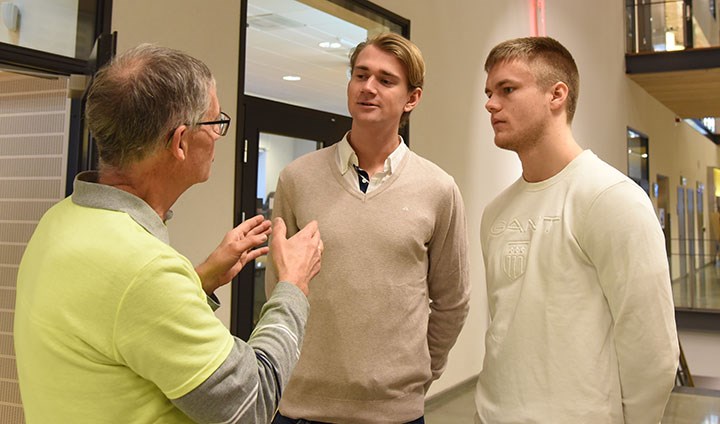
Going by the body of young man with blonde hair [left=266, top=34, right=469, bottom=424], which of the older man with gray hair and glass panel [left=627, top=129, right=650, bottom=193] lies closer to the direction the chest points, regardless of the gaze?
the older man with gray hair

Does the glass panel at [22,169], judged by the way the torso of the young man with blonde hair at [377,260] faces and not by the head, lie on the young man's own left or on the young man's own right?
on the young man's own right

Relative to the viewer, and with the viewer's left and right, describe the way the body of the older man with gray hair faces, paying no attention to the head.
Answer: facing away from the viewer and to the right of the viewer

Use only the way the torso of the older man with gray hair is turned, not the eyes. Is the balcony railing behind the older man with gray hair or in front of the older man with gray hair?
in front

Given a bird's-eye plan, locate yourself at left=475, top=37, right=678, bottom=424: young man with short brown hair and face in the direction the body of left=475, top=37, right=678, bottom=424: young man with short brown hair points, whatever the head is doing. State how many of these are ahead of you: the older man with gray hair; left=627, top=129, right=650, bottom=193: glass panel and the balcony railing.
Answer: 1

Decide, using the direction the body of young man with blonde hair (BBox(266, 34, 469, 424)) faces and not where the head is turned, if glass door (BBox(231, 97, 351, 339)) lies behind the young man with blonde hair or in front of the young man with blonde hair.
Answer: behind

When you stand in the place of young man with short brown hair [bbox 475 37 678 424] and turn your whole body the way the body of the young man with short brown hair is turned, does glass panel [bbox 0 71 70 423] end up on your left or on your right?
on your right

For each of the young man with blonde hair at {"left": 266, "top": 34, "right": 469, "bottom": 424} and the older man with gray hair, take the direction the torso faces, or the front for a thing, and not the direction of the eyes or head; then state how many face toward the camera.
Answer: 1

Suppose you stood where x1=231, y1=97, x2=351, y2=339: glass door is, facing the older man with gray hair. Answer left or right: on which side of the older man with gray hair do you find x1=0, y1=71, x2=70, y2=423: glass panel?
right

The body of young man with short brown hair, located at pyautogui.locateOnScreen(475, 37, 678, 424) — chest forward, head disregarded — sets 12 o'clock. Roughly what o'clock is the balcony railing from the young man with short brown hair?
The balcony railing is roughly at 5 o'clock from the young man with short brown hair.

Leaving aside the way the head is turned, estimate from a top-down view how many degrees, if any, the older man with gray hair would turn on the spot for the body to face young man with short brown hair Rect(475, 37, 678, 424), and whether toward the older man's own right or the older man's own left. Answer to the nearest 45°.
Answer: approximately 45° to the older man's own right

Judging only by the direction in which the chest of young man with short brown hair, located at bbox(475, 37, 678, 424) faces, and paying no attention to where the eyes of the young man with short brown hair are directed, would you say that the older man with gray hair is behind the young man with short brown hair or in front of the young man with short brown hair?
in front
